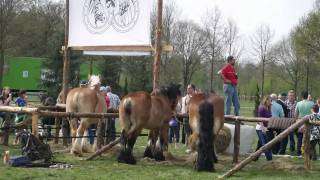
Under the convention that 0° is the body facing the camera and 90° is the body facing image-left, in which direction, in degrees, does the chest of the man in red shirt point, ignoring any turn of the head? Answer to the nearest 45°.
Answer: approximately 315°

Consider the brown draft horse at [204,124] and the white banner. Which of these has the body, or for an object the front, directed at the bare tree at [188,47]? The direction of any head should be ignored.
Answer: the brown draft horse

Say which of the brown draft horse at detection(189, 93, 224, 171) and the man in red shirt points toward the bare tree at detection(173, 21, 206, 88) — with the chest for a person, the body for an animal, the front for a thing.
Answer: the brown draft horse

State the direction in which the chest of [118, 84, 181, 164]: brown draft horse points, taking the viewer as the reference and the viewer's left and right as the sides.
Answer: facing away from the viewer and to the right of the viewer

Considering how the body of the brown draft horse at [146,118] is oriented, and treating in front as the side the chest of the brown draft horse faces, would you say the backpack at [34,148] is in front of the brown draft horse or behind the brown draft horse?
behind

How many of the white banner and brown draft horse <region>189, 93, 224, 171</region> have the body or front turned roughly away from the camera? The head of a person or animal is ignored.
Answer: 1

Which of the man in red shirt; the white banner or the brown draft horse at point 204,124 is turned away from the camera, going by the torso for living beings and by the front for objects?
the brown draft horse

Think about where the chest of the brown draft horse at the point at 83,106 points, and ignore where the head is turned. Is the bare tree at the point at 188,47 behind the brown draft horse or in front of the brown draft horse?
in front

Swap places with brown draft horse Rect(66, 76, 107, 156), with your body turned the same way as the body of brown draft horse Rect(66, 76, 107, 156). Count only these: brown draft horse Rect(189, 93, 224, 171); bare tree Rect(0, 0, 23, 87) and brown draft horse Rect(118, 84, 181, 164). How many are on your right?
2

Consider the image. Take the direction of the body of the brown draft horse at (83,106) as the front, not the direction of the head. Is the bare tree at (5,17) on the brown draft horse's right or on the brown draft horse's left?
on the brown draft horse's left

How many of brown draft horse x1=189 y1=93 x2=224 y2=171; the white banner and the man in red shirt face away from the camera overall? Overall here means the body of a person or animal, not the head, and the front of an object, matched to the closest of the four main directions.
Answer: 1

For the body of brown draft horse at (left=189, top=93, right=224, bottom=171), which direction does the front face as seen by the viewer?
away from the camera

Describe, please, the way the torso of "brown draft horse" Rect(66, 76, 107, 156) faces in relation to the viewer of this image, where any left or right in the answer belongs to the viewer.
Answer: facing away from the viewer and to the right of the viewer

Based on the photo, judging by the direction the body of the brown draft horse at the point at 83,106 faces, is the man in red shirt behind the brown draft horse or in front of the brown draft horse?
in front

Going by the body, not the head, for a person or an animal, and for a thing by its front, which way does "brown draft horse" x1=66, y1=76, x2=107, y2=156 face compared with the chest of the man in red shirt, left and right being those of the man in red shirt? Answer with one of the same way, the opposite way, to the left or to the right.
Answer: to the left

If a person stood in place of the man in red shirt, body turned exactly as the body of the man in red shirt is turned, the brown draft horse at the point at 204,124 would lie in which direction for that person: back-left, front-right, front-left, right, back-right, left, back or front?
front-right
